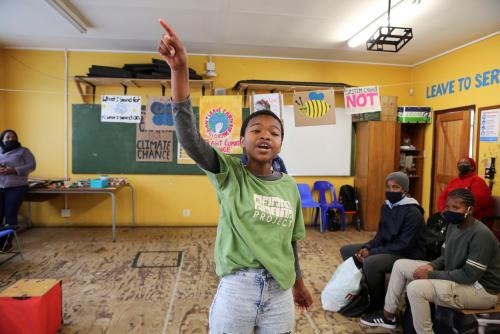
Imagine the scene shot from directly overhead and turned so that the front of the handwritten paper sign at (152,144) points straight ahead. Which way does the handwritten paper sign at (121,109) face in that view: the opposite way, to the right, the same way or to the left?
the same way

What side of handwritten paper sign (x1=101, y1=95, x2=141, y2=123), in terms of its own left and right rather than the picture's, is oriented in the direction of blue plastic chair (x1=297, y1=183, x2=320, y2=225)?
left

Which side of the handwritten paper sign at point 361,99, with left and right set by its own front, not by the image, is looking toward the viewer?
front

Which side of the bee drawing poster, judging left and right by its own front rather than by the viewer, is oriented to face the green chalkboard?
right

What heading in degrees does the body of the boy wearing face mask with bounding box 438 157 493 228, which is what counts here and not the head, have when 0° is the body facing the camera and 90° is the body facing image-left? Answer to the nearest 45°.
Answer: approximately 45°

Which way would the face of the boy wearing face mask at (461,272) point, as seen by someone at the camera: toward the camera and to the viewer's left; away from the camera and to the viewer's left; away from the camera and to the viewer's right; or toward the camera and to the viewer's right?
toward the camera and to the viewer's left

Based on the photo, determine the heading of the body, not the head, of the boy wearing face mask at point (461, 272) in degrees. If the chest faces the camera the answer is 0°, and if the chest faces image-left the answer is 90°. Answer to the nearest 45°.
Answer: approximately 45°

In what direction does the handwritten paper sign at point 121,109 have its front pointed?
toward the camera

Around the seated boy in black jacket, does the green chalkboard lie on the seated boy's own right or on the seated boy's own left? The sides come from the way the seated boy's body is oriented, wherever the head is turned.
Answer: on the seated boy's own right

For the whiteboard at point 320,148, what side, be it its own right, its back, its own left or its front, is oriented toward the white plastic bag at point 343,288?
front

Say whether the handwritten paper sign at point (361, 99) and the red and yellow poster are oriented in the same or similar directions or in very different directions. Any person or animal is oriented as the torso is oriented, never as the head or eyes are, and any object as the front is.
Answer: same or similar directions
